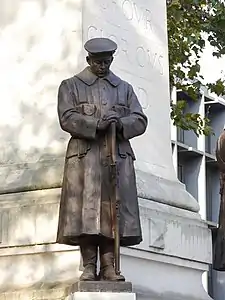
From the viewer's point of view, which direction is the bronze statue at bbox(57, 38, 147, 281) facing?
toward the camera

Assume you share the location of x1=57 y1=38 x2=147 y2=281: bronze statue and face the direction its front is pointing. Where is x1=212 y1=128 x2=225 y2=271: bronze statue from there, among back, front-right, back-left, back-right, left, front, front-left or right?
back-left
